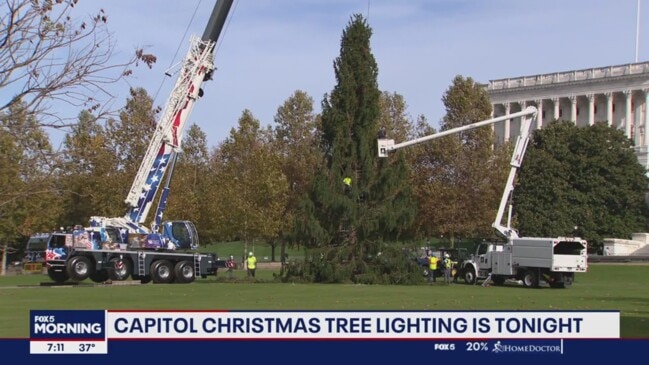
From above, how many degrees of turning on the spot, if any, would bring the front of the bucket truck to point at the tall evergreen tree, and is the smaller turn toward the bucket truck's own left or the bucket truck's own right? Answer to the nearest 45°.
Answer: approximately 45° to the bucket truck's own left

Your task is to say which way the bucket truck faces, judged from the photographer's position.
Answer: facing away from the viewer and to the left of the viewer

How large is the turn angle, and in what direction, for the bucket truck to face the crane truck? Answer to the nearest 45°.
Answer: approximately 45° to its left
